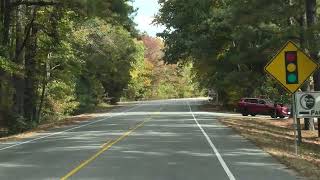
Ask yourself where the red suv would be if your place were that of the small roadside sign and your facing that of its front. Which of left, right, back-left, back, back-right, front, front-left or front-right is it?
back

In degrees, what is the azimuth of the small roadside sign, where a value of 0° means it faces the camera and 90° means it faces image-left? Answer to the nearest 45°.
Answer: approximately 0°
